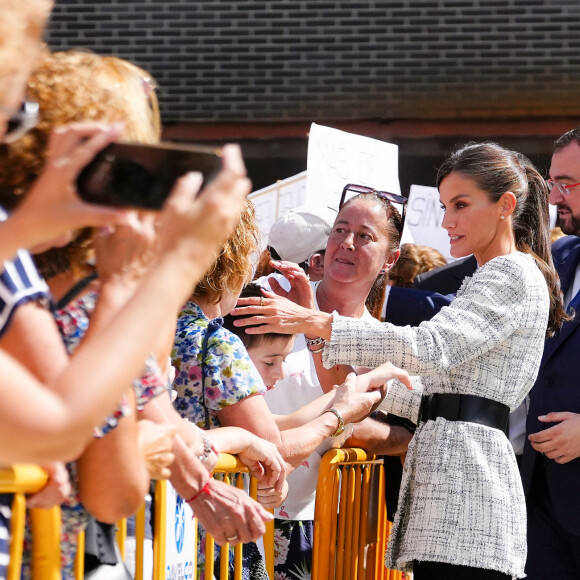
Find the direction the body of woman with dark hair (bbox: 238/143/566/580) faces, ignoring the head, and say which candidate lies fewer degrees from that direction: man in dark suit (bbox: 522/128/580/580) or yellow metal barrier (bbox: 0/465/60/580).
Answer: the yellow metal barrier

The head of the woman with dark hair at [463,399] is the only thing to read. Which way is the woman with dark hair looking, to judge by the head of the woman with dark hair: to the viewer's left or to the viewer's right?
to the viewer's left

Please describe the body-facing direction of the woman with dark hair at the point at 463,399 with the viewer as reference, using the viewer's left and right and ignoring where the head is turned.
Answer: facing to the left of the viewer

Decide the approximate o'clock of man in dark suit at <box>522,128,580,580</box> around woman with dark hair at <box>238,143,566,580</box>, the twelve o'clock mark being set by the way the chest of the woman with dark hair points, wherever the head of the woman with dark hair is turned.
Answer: The man in dark suit is roughly at 4 o'clock from the woman with dark hair.

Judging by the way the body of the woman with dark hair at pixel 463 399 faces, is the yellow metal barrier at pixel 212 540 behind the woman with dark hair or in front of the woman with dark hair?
in front

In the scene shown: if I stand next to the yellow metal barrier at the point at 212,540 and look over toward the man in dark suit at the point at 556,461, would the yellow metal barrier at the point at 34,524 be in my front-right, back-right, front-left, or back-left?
back-right
